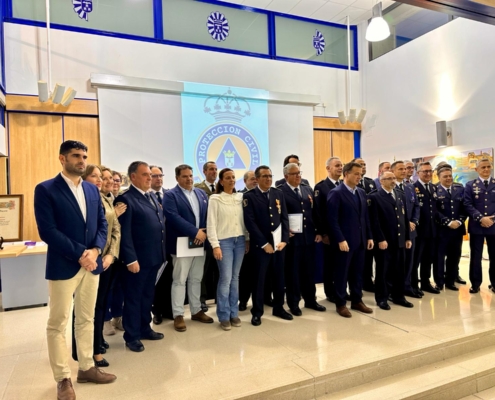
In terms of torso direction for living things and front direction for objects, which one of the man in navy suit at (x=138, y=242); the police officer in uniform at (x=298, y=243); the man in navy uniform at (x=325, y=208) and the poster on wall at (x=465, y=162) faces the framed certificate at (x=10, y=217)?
the poster on wall

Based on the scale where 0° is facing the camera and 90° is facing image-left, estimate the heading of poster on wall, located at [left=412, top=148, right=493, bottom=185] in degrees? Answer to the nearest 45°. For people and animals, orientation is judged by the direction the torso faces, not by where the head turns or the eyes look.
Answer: approximately 45°

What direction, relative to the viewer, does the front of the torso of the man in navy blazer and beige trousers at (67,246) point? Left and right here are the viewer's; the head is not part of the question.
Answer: facing the viewer and to the right of the viewer

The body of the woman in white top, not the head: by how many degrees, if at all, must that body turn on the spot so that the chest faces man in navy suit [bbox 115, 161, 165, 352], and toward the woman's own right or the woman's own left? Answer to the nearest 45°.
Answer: approximately 90° to the woman's own right

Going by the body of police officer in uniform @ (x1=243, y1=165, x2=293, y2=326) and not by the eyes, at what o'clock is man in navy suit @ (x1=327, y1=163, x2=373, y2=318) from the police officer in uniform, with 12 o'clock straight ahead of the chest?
The man in navy suit is roughly at 10 o'clock from the police officer in uniform.

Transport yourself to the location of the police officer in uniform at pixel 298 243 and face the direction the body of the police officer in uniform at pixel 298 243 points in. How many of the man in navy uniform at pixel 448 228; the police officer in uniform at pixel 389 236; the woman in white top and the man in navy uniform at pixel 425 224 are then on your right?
1

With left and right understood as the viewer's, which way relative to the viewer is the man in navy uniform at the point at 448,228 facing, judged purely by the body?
facing the viewer

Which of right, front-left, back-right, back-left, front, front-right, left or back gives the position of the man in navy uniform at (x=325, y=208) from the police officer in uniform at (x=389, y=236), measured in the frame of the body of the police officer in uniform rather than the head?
back-right

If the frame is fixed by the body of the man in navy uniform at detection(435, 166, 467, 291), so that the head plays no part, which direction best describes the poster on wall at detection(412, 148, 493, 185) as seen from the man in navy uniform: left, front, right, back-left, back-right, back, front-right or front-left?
back

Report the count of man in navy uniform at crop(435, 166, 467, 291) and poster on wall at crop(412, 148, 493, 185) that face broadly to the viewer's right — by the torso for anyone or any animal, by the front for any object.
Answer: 0

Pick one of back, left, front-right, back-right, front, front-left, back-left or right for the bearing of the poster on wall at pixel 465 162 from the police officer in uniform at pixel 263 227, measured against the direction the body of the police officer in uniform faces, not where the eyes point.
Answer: left
